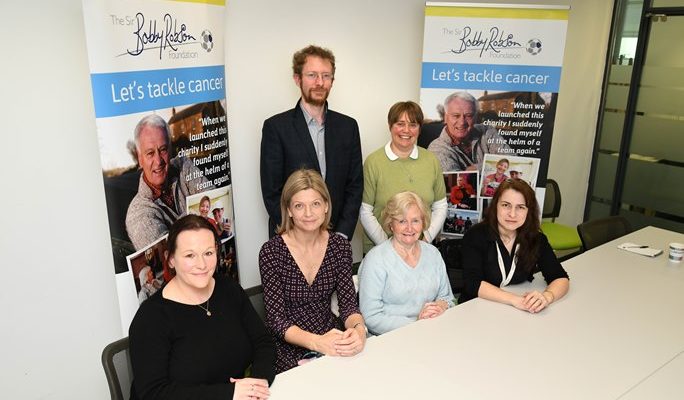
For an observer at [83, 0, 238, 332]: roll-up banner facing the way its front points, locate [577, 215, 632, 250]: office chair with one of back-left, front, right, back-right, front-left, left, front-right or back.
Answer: front-left

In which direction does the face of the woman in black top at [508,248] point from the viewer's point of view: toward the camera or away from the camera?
toward the camera

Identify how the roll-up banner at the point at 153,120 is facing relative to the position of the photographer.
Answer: facing the viewer and to the right of the viewer

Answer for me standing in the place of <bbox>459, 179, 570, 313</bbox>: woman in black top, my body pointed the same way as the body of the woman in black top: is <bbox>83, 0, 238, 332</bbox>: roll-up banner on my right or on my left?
on my right

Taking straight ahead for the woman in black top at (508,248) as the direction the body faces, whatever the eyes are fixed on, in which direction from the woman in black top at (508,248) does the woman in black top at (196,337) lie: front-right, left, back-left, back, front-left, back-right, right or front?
front-right

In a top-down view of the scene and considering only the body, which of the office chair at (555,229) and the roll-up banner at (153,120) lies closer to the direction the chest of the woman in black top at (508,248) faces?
the roll-up banner

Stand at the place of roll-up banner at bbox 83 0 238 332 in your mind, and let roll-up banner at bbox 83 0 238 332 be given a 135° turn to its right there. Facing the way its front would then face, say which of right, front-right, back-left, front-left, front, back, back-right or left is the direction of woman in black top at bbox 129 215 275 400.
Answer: left

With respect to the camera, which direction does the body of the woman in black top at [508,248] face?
toward the camera

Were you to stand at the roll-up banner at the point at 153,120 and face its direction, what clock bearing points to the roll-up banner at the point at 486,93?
the roll-up banner at the point at 486,93 is roughly at 10 o'clock from the roll-up banner at the point at 153,120.

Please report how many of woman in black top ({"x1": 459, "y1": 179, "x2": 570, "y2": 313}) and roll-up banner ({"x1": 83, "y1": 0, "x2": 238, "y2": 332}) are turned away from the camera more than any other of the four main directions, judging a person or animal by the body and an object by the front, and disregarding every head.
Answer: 0

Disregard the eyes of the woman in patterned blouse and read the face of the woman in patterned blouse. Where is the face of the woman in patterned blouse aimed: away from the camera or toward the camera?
toward the camera

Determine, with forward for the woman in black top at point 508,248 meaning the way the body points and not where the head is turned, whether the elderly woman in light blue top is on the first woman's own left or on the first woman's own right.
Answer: on the first woman's own right

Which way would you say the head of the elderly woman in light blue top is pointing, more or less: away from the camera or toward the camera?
toward the camera

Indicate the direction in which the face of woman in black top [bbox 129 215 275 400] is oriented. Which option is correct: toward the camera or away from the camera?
toward the camera

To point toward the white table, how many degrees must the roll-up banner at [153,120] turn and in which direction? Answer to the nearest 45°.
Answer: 0° — it already faces it
